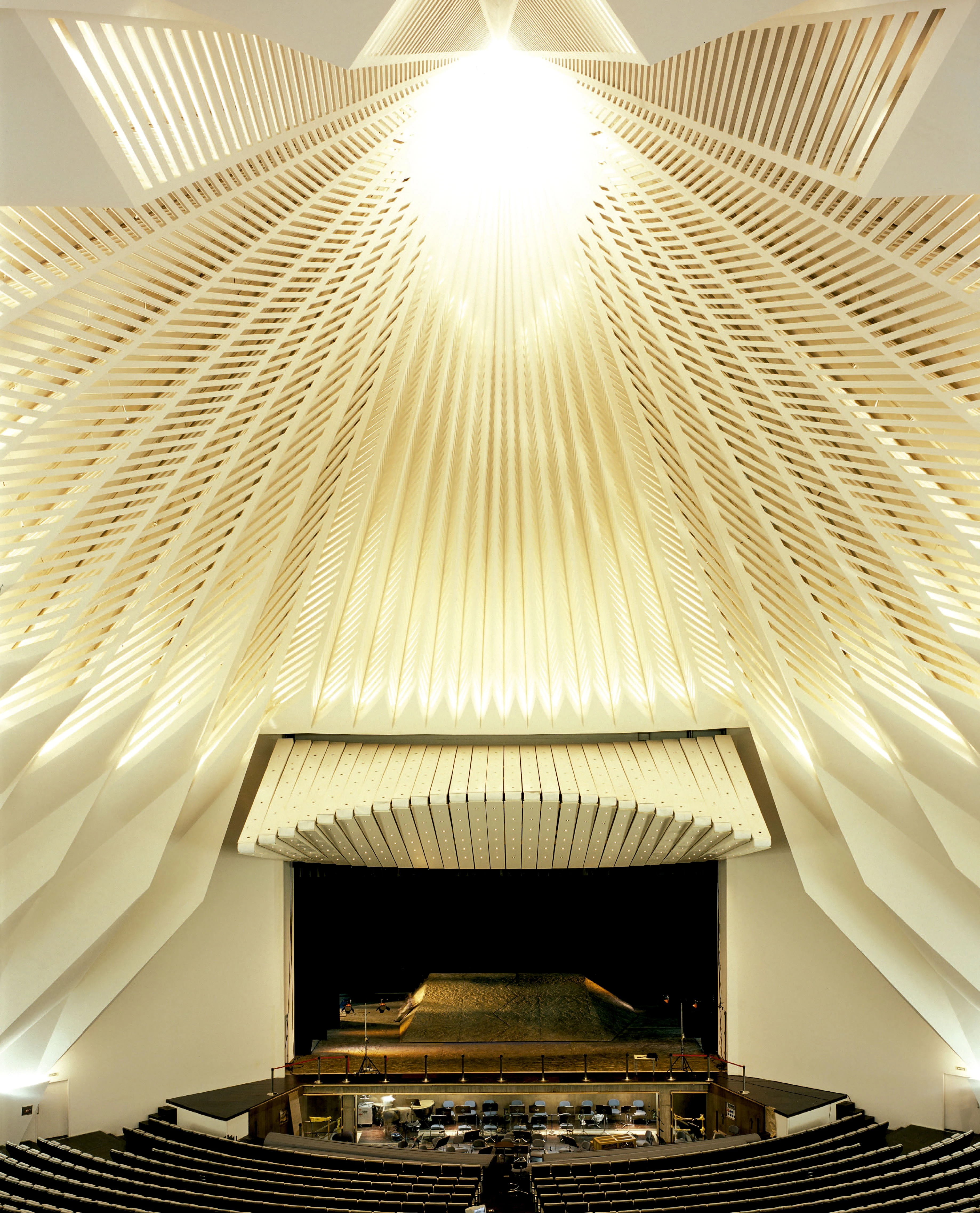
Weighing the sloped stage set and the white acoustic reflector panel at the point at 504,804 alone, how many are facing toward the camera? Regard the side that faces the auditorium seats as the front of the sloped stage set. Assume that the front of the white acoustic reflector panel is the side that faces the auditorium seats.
2

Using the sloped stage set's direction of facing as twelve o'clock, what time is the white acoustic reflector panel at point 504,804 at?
The white acoustic reflector panel is roughly at 12 o'clock from the sloped stage set.

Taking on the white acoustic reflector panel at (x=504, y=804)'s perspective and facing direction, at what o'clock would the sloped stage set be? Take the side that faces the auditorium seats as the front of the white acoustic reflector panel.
The sloped stage set is roughly at 6 o'clock from the white acoustic reflector panel.

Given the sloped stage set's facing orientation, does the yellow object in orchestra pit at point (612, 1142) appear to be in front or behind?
in front

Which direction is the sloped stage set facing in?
toward the camera
